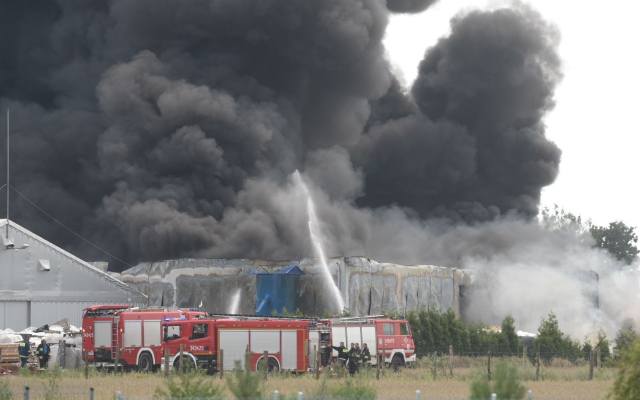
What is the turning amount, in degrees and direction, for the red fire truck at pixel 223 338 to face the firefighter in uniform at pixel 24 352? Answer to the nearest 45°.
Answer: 0° — it already faces them

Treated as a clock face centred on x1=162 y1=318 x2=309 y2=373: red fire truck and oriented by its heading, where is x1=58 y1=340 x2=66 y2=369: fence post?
The fence post is roughly at 1 o'clock from the red fire truck.

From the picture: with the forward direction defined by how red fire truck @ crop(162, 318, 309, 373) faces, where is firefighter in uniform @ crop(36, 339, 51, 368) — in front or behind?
in front

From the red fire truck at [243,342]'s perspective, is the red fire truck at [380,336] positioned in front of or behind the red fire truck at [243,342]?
behind

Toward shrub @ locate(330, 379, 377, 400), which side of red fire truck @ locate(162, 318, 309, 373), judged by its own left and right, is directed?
left

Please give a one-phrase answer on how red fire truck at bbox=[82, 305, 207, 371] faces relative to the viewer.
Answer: facing away from the viewer and to the right of the viewer

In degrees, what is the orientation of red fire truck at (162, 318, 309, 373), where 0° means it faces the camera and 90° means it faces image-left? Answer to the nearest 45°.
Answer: approximately 90°

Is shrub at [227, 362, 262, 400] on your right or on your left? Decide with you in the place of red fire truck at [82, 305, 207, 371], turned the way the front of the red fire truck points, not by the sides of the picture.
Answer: on your right

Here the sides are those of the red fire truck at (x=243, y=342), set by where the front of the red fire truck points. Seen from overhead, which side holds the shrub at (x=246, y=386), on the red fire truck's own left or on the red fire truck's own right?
on the red fire truck's own left

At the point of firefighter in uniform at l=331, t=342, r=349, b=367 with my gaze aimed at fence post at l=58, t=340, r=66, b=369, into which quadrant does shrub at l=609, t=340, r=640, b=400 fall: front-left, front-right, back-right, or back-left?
back-left

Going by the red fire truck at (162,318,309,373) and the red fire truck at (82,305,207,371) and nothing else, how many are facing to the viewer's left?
1
